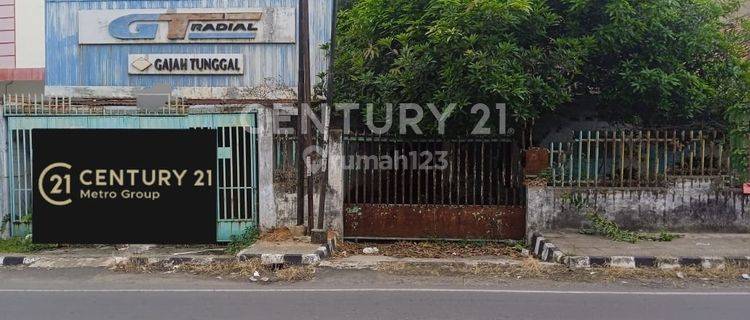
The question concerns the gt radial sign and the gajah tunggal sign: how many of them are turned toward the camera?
2

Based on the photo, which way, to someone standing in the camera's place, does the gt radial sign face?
facing the viewer

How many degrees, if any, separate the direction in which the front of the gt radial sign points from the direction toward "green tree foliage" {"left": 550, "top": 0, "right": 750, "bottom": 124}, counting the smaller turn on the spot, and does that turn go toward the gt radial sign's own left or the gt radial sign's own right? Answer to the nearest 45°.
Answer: approximately 45° to the gt radial sign's own left

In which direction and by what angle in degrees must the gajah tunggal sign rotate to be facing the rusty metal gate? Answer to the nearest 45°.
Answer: approximately 45° to its left

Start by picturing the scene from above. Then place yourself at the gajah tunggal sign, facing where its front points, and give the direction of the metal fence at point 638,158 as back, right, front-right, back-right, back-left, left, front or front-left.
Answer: front-left

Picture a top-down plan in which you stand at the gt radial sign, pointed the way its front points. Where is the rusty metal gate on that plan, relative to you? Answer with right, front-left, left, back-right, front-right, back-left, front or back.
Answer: front-left

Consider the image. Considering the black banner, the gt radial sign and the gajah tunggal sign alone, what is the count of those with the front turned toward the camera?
3

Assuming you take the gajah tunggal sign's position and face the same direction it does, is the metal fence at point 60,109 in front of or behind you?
in front

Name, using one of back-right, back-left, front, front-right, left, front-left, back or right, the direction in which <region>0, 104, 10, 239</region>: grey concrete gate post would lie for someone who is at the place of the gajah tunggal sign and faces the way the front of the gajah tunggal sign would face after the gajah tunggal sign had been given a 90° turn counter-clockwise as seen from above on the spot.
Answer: back-right

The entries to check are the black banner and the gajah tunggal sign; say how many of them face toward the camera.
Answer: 2

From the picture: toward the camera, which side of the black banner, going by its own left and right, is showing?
front
